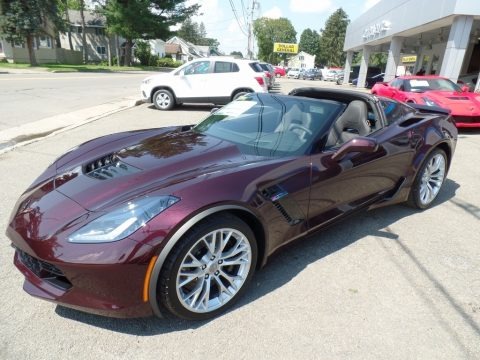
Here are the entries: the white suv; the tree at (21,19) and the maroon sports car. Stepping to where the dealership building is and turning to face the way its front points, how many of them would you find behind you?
0

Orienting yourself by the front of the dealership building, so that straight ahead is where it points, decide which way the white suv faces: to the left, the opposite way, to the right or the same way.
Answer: the same way

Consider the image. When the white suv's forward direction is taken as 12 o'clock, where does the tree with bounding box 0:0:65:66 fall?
The tree is roughly at 2 o'clock from the white suv.

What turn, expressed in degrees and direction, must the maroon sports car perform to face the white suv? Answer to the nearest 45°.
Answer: approximately 135° to its right

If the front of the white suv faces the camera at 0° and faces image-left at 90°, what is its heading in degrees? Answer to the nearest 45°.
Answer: approximately 90°

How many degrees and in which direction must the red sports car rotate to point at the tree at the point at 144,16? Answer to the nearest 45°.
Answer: approximately 180°

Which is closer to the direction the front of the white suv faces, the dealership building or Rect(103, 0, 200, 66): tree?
the tree

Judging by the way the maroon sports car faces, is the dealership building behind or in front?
behind

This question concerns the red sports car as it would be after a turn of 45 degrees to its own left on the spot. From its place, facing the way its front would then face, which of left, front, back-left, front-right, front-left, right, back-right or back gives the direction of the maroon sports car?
right

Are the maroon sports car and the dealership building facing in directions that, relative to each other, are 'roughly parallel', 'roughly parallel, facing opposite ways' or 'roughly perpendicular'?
roughly parallel

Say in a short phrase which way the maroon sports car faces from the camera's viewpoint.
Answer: facing the viewer and to the left of the viewer

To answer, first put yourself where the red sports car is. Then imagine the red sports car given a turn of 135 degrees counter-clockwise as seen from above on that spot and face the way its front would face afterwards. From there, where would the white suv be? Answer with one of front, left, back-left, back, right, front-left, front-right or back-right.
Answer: left

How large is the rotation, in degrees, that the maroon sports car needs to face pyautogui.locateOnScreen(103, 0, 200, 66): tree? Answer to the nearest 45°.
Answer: approximately 135° to its right

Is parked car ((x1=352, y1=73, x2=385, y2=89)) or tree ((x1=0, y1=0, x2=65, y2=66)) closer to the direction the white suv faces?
the tree
